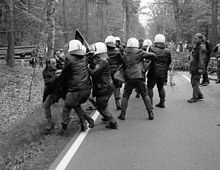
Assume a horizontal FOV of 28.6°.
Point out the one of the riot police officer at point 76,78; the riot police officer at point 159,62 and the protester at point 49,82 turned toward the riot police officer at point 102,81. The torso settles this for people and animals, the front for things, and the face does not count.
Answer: the protester

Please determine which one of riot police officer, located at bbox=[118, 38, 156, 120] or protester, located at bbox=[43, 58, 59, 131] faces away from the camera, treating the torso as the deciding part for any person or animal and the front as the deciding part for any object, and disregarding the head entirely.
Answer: the riot police officer

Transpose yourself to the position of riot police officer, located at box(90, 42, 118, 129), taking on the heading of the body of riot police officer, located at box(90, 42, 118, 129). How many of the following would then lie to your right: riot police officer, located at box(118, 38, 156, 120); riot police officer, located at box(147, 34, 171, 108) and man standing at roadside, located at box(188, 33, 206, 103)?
3

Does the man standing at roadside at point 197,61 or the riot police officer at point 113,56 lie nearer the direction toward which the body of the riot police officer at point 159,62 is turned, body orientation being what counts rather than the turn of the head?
the riot police officer

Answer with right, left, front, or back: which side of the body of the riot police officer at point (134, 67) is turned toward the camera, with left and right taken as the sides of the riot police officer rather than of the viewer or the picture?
back

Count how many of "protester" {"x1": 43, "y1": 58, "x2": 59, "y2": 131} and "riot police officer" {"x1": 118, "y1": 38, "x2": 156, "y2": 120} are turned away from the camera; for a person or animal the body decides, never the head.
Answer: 1

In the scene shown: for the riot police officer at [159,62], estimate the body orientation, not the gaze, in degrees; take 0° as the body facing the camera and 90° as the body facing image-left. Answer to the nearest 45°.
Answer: approximately 135°

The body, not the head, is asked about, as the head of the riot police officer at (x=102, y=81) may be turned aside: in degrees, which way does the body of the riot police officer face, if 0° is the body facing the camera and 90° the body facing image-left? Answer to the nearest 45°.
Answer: approximately 135°

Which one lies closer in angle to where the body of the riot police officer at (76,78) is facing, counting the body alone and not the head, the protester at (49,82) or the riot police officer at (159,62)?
the protester

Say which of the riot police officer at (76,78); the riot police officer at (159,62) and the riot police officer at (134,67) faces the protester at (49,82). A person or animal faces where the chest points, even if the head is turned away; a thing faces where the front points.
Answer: the riot police officer at (76,78)
